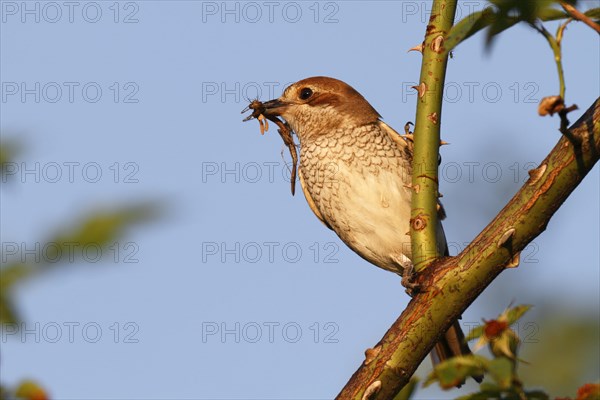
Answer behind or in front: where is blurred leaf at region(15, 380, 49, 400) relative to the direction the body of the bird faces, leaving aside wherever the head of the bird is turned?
in front

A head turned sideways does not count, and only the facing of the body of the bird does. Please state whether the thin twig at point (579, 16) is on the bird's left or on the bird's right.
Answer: on the bird's left

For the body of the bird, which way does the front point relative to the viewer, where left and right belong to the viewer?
facing the viewer and to the left of the viewer

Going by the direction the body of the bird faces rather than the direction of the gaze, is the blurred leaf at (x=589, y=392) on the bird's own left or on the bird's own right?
on the bird's own left

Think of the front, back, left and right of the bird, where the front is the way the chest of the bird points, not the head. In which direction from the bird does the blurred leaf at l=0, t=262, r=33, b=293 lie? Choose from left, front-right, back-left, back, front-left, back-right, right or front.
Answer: front-right
